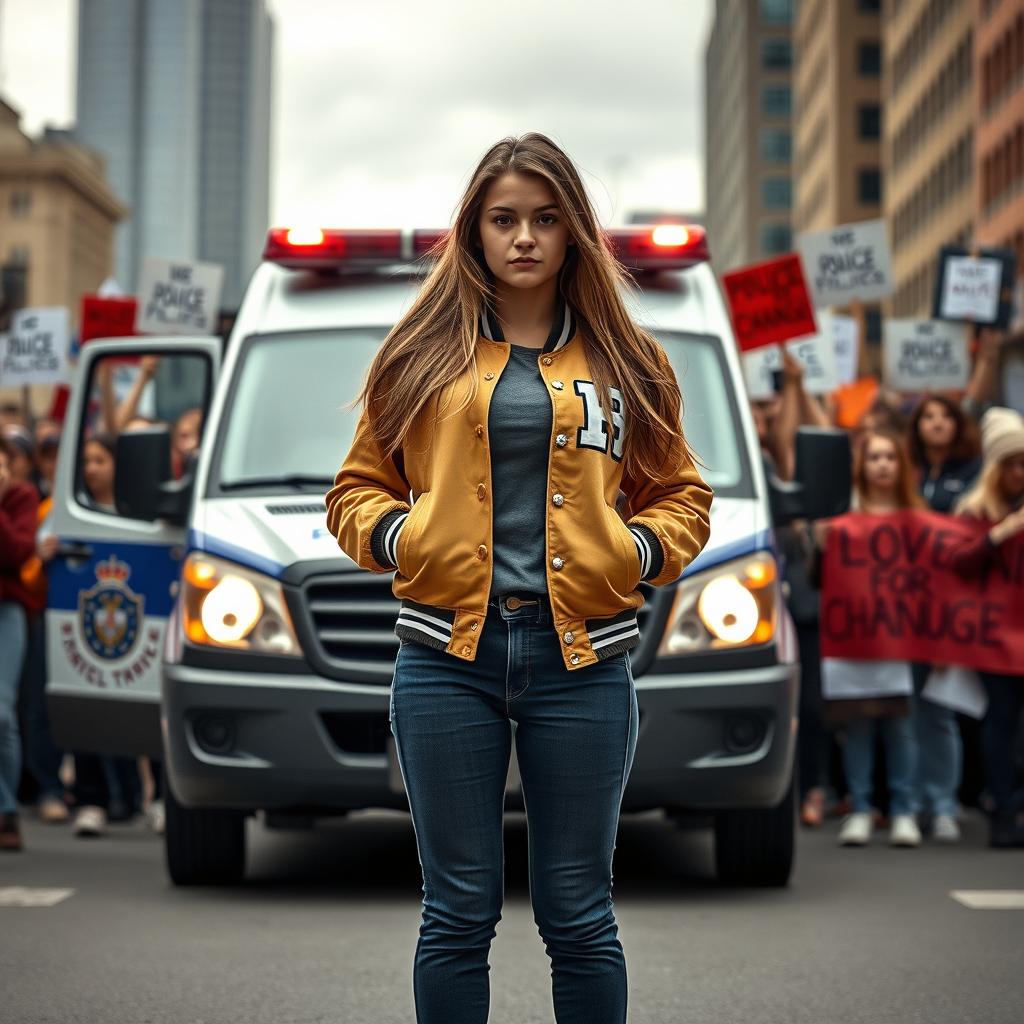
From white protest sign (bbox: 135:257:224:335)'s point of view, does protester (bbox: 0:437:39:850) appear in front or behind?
in front

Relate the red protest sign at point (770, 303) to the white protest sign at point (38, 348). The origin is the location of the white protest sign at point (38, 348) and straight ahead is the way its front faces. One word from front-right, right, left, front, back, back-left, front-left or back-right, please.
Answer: front-left

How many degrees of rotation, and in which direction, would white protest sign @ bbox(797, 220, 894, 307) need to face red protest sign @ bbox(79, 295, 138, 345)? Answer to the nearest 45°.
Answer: approximately 90° to its right

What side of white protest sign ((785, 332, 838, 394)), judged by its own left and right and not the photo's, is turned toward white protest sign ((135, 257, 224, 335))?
right

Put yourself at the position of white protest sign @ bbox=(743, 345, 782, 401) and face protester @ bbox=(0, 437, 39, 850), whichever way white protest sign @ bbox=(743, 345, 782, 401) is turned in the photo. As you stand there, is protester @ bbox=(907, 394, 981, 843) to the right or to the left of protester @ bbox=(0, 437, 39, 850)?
left

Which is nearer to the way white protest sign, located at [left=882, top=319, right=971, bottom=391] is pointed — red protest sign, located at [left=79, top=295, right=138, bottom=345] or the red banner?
the red banner

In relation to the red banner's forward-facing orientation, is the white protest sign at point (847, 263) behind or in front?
behind

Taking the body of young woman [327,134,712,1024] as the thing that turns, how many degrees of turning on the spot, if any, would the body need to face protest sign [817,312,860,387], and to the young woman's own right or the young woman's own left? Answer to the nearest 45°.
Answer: approximately 180°

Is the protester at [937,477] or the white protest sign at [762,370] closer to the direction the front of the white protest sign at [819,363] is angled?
the protester

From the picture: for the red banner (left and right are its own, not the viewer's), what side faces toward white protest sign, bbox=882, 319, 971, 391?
back

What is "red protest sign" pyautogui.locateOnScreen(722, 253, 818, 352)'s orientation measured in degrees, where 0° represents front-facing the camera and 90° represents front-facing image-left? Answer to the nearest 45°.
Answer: approximately 0°

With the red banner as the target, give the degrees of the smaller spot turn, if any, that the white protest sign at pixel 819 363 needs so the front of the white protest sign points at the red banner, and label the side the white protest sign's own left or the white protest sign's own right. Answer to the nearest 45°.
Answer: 0° — it already faces it

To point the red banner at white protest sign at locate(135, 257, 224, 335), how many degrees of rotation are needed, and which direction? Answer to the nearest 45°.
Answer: approximately 135° to its right

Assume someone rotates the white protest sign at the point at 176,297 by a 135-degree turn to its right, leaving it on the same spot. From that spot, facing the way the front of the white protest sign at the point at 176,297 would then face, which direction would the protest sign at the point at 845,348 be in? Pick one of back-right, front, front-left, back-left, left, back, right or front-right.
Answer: back-right
